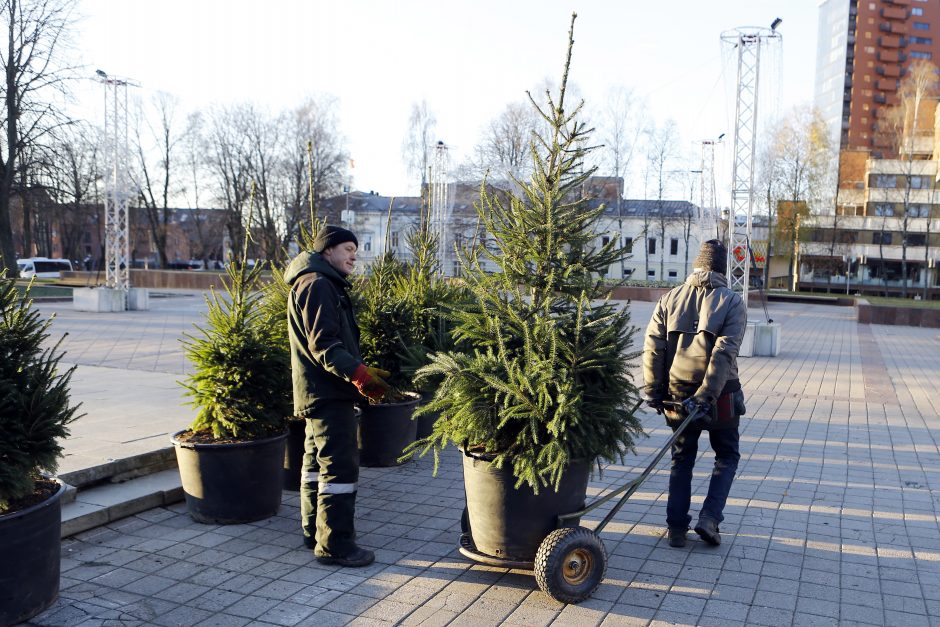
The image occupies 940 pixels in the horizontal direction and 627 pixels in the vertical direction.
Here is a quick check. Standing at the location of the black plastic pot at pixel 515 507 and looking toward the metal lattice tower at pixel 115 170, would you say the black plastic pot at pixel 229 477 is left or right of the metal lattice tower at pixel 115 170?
left

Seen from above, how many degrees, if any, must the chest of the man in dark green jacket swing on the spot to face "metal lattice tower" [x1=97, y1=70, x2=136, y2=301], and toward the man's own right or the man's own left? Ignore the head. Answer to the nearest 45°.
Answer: approximately 90° to the man's own left

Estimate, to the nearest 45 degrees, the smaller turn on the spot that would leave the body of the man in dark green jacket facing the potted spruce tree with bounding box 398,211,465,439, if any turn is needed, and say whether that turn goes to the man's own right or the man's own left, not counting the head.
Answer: approximately 90° to the man's own left

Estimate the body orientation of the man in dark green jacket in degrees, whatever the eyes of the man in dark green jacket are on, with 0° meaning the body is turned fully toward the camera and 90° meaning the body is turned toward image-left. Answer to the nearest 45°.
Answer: approximately 270°

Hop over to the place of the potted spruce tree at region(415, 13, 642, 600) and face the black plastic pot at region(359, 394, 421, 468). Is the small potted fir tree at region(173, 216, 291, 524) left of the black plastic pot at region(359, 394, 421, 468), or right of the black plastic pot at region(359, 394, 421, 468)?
left

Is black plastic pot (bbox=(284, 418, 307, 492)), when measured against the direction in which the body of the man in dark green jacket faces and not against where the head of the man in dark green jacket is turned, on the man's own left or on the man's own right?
on the man's own left

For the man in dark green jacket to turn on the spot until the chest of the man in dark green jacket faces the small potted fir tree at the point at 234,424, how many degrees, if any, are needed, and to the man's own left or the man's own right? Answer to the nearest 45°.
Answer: approximately 135° to the man's own left

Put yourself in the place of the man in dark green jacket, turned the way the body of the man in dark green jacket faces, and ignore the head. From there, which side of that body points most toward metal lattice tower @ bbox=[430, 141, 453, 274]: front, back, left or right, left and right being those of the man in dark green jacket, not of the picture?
left

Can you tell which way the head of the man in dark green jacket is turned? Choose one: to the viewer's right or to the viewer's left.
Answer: to the viewer's right
